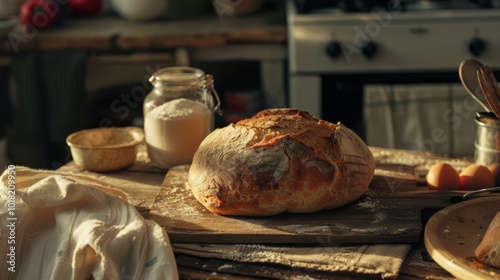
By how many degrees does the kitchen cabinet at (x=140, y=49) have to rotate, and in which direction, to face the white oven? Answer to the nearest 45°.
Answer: approximately 90° to its left

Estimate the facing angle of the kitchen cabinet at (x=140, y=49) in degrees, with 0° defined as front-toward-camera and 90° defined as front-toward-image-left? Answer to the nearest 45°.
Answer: approximately 0°

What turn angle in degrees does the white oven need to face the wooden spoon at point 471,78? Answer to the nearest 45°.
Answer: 0° — it already faces it

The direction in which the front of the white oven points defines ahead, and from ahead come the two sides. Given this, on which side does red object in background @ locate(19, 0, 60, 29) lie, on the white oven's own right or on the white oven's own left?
on the white oven's own right

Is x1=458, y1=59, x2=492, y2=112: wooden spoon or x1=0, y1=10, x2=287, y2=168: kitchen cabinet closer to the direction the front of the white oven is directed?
the wooden spoon

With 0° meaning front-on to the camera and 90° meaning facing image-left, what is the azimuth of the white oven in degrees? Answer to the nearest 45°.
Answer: approximately 0°

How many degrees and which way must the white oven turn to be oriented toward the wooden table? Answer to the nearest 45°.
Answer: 0° — it already faces it

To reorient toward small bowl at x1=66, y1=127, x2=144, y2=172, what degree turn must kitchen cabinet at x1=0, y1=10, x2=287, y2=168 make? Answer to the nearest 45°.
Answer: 0° — it already faces it

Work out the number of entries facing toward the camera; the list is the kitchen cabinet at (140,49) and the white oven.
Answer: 2

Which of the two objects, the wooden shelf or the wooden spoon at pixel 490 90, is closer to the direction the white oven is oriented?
the wooden spoon

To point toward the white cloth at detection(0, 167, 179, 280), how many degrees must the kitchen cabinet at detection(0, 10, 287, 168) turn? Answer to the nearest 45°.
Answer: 0° — it already faces it
